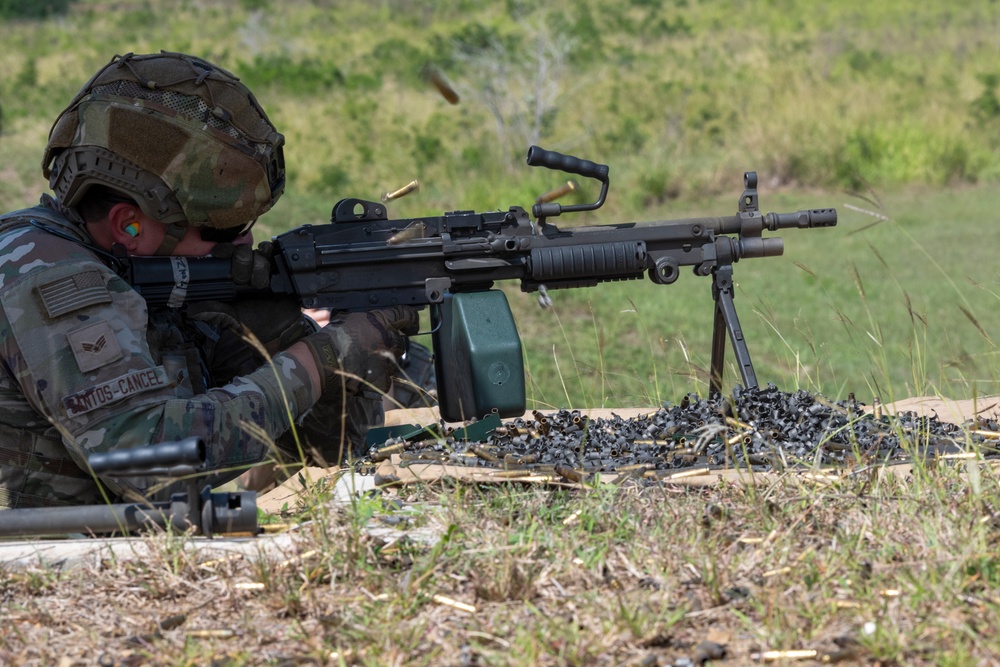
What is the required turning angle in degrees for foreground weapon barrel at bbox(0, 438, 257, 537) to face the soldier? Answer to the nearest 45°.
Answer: approximately 90° to its right

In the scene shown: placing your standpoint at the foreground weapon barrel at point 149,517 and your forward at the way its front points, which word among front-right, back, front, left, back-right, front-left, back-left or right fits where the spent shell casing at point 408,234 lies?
back-right

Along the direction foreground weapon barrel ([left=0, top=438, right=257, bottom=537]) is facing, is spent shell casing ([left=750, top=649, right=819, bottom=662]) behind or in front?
behind

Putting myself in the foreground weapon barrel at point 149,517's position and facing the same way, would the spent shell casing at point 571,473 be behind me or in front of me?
behind

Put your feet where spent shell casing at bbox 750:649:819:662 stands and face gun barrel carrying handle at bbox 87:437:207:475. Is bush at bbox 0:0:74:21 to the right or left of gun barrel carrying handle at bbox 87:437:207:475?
right

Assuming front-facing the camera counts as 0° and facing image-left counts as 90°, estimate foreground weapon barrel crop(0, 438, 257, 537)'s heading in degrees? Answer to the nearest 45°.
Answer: approximately 90°

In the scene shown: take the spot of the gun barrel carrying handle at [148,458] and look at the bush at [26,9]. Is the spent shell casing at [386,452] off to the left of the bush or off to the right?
right
